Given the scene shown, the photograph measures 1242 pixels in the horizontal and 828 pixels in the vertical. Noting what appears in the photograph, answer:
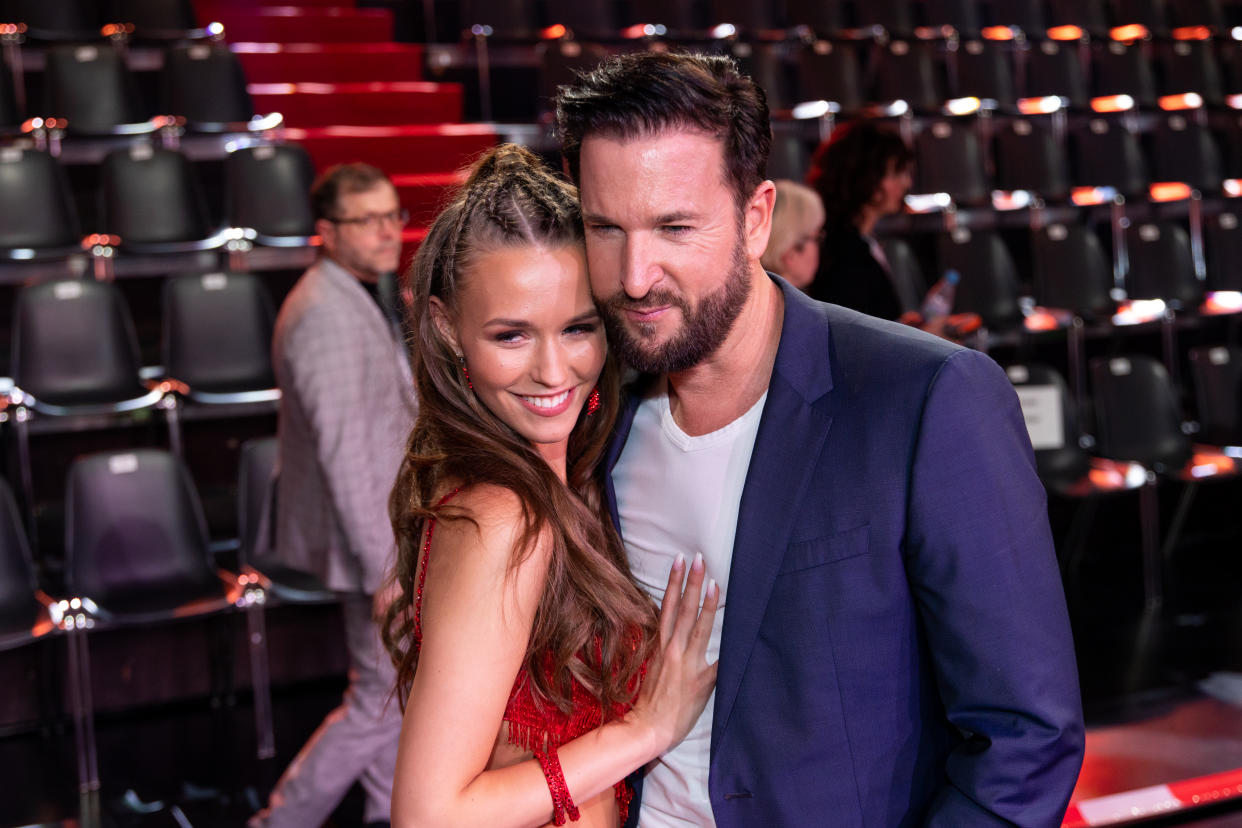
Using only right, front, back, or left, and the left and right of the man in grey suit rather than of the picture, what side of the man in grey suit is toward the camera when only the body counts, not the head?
right

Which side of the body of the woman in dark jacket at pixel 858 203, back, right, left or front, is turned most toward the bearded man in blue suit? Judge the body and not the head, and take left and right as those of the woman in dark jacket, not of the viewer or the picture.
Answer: right

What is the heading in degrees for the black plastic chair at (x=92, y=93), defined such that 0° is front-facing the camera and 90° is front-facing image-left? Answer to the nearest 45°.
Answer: approximately 315°

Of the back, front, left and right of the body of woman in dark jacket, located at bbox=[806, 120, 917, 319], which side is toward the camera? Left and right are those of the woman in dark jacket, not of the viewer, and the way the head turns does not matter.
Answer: right

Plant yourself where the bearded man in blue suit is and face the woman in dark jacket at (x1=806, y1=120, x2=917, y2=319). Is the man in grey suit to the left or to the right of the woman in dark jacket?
left

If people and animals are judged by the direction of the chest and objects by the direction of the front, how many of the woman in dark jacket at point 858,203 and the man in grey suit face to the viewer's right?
2

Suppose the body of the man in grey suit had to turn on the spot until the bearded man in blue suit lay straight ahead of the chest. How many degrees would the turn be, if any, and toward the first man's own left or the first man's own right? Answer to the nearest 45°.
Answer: approximately 90° to the first man's own right

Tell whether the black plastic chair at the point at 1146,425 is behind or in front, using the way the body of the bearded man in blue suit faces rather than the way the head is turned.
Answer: behind

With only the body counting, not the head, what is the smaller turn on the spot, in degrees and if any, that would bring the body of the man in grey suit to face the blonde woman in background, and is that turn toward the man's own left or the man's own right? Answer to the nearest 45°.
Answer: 0° — they already face them

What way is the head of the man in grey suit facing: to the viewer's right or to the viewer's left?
to the viewer's right

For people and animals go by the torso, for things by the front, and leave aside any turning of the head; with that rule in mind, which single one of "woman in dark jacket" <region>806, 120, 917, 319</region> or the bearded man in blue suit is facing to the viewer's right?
the woman in dark jacket

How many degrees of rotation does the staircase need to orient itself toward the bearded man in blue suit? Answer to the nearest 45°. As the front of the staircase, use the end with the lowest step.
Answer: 0° — it already faces them
